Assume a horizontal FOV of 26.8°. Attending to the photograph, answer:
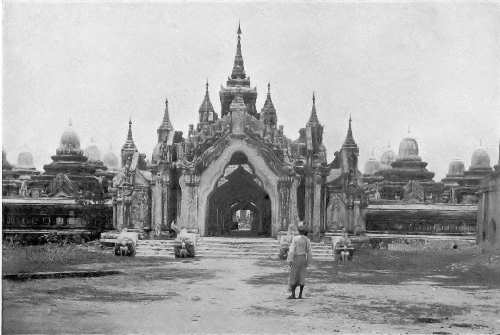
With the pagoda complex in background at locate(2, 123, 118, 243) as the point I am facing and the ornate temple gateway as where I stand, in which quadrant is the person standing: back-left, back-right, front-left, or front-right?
back-left

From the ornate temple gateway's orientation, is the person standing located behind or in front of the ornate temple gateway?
in front

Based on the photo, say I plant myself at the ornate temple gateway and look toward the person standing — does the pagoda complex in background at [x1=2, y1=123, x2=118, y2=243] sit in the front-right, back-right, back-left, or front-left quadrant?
back-right

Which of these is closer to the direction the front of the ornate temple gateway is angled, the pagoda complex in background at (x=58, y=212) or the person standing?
the person standing

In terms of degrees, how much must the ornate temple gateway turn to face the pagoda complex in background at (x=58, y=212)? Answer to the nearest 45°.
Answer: approximately 135° to its right

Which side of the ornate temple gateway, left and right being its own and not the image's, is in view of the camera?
front
